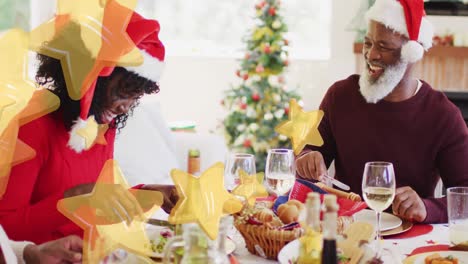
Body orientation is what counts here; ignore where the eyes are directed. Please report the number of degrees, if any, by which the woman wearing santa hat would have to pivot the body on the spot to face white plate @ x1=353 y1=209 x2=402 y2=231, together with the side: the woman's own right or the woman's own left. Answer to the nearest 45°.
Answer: approximately 45° to the woman's own left

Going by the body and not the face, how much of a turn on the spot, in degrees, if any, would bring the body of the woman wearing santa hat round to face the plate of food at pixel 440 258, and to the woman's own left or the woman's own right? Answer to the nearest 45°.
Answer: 0° — they already face it

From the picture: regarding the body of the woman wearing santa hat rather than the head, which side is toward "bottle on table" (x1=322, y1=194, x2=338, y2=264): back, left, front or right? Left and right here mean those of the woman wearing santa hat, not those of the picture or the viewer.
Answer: front

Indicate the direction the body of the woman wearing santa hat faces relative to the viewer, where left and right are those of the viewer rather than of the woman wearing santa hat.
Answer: facing the viewer and to the right of the viewer

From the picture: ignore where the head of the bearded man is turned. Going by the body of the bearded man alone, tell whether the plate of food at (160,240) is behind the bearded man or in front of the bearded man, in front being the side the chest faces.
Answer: in front

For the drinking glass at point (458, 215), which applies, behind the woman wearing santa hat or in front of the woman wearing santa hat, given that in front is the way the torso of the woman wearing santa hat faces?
in front

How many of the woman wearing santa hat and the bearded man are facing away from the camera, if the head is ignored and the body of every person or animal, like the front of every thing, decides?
0

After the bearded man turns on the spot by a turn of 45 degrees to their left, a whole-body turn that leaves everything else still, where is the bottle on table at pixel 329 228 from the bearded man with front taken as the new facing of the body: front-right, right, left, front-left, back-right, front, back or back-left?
front

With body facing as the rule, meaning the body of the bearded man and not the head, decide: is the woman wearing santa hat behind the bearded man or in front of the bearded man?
in front

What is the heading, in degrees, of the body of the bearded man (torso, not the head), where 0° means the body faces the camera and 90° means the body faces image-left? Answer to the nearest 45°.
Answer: approximately 45°

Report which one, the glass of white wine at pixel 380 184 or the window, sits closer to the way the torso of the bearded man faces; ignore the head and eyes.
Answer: the glass of white wine
